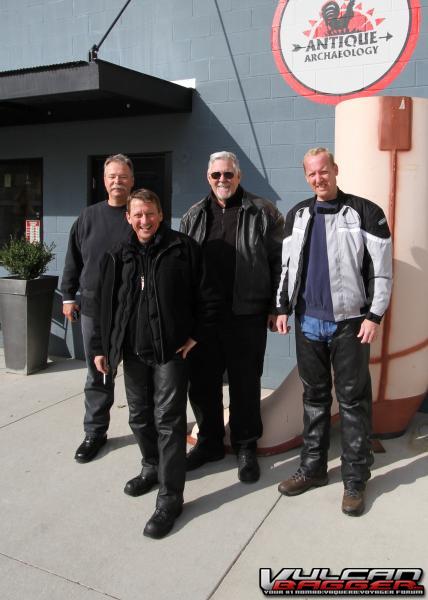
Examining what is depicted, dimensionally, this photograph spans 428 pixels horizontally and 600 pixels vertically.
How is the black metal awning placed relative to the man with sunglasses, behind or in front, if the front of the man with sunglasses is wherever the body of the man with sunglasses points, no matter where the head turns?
behind

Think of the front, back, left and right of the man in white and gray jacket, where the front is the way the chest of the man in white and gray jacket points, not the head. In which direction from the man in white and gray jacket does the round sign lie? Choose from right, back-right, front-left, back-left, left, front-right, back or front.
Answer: back-right

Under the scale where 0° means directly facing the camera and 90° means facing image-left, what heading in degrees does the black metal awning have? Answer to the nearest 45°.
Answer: approximately 45°

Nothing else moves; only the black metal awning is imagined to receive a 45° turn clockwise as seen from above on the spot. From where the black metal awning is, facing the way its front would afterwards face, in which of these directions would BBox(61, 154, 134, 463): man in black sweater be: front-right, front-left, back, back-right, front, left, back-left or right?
left

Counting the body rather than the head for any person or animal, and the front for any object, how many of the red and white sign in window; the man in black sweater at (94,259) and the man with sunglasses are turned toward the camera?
3

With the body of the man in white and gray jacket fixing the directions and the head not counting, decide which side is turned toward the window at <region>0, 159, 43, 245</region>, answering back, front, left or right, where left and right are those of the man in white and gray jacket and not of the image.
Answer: right
